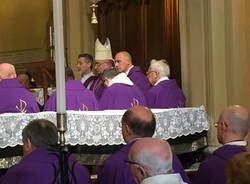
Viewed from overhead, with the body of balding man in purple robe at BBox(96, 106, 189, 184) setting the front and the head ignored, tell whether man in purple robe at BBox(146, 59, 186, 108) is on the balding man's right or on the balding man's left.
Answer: on the balding man's right

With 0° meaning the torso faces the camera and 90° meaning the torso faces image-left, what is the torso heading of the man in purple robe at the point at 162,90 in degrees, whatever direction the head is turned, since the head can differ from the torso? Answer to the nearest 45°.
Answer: approximately 135°

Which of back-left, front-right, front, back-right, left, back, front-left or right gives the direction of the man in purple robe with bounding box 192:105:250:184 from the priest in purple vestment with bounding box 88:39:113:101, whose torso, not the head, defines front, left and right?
left

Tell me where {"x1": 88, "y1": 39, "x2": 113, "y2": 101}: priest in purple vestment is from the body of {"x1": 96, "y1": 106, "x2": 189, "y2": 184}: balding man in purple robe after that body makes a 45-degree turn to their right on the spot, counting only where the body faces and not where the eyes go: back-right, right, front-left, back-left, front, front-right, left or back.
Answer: front

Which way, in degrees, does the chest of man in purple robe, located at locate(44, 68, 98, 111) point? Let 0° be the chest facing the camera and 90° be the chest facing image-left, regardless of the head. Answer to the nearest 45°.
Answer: approximately 180°

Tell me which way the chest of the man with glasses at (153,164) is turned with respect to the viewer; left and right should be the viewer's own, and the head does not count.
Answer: facing away from the viewer and to the left of the viewer

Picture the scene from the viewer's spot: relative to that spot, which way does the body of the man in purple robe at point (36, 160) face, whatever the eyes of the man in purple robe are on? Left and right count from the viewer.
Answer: facing away from the viewer and to the left of the viewer

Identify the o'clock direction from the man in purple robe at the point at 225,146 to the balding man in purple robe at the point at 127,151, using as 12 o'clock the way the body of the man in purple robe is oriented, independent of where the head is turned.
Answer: The balding man in purple robe is roughly at 10 o'clock from the man in purple robe.

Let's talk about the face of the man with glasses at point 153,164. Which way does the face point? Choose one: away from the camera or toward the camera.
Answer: away from the camera

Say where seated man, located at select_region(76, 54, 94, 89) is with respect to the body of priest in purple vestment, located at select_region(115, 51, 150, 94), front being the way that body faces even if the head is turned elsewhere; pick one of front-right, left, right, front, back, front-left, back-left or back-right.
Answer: front-right

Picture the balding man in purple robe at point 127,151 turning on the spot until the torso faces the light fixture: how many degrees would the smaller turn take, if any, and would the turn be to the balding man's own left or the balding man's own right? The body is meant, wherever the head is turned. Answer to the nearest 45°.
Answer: approximately 45° to the balding man's own right
